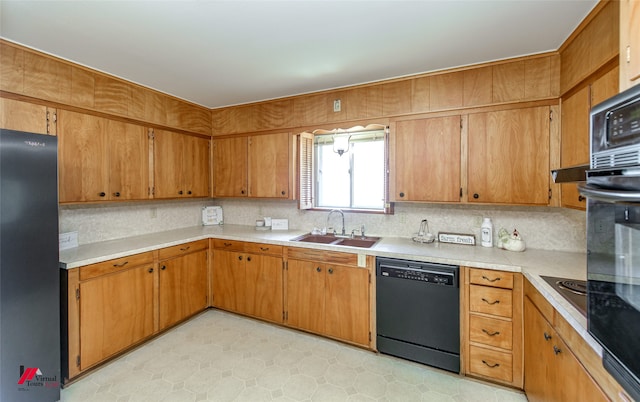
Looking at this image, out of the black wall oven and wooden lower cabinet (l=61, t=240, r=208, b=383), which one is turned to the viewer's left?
the black wall oven

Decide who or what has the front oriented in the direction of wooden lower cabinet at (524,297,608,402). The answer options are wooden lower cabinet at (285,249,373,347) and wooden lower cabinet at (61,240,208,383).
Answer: wooden lower cabinet at (61,240,208,383)

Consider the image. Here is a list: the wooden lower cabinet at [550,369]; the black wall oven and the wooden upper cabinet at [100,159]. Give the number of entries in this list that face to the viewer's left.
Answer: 2

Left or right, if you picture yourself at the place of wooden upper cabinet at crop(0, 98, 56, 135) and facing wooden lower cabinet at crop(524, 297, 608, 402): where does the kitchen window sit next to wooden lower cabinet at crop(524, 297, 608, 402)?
left

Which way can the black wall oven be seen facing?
to the viewer's left

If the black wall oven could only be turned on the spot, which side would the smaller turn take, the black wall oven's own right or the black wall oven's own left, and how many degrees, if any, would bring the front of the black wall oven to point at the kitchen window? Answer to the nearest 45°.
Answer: approximately 45° to the black wall oven's own right

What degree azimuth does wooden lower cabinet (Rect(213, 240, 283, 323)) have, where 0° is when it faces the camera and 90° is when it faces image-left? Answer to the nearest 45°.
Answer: approximately 45°

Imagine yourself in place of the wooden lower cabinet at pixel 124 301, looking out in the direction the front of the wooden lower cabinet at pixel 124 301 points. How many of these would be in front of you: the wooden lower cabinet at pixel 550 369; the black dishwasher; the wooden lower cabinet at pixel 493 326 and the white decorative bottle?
4

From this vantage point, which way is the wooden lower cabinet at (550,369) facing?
to the viewer's left

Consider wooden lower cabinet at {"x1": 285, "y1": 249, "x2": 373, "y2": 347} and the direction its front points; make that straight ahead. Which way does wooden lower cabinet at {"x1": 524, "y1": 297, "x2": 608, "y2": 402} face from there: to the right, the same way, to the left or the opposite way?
to the right

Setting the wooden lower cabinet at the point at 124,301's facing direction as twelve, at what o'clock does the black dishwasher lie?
The black dishwasher is roughly at 12 o'clock from the wooden lower cabinet.

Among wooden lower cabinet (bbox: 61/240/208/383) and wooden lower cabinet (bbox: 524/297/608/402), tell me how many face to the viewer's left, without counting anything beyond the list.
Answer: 1

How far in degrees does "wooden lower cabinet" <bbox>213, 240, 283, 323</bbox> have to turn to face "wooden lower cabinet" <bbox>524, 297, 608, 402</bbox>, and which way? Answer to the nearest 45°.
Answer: approximately 90° to its left

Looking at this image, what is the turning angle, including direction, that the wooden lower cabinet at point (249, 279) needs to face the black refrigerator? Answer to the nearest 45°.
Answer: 0° — it already faces it
